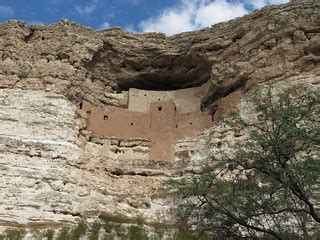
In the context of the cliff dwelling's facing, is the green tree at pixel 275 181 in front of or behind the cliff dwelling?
in front

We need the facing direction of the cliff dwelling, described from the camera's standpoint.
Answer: facing the viewer
